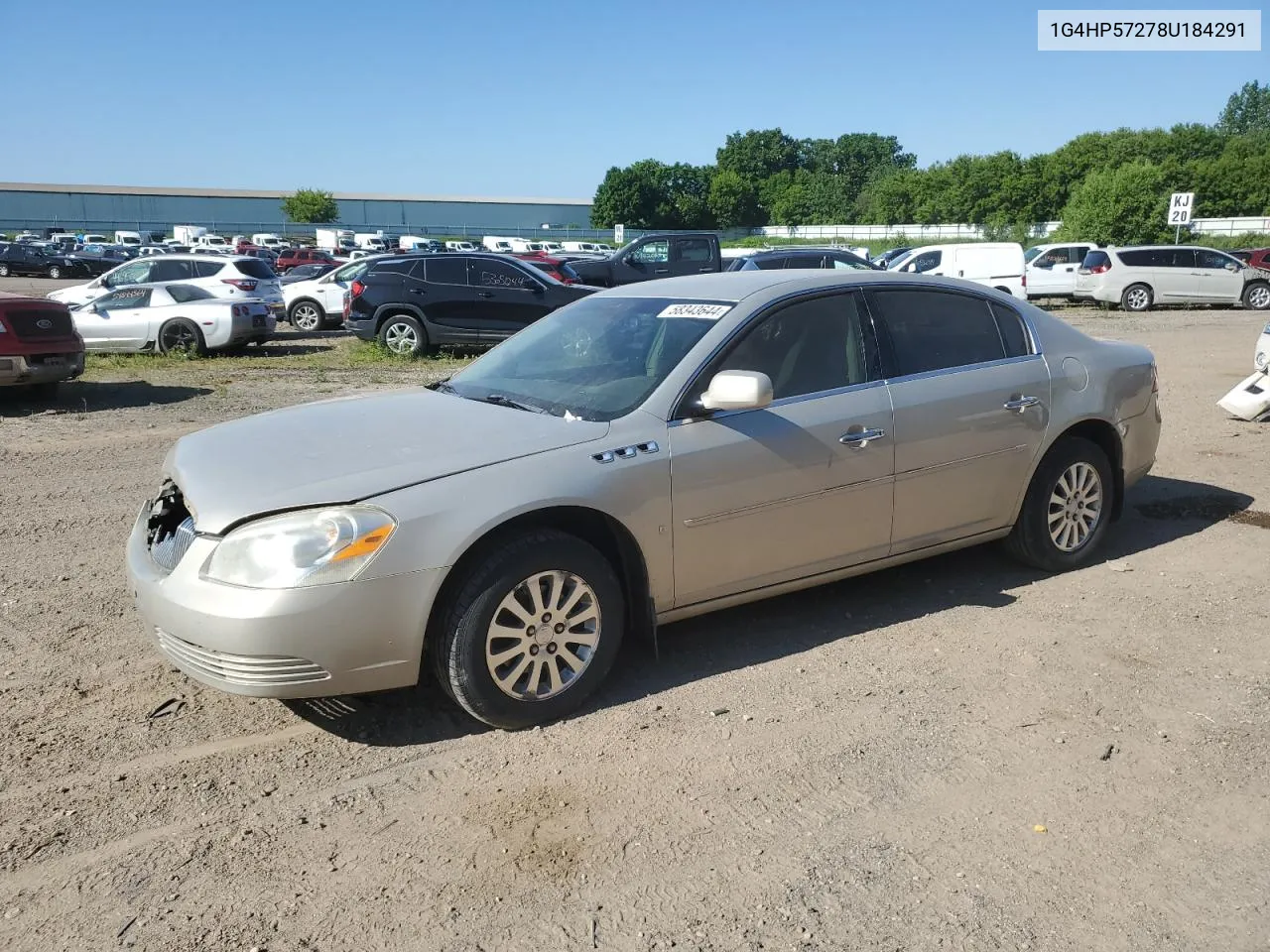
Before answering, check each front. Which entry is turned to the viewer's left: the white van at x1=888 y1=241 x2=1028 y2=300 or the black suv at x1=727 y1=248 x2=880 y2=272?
the white van

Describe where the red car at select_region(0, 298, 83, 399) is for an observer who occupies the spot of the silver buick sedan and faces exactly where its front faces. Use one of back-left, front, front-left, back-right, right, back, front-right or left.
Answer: right

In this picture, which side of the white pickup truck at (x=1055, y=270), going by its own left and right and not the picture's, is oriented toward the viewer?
left

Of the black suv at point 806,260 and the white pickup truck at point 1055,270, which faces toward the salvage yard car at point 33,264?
the white pickup truck

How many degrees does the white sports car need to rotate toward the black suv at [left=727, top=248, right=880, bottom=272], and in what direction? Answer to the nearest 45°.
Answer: approximately 135° to its right

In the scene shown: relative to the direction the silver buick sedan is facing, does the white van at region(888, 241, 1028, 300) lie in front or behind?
behind

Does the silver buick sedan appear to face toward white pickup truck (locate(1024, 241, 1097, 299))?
no

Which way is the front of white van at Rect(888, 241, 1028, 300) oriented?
to the viewer's left

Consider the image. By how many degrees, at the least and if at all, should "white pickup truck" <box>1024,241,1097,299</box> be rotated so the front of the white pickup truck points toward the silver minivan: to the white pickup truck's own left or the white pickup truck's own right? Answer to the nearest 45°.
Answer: approximately 180°

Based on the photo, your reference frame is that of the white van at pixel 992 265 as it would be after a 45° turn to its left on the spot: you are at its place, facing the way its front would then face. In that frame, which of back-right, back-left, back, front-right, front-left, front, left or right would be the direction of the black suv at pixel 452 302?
front

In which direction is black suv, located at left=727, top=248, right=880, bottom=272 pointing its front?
to the viewer's right

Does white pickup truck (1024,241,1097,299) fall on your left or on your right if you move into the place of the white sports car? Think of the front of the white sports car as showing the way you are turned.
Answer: on your right

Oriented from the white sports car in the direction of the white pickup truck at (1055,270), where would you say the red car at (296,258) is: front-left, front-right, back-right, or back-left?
front-left

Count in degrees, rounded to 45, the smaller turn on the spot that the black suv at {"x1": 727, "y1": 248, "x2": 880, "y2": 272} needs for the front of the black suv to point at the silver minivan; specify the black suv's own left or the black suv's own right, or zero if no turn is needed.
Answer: approximately 45° to the black suv's own left

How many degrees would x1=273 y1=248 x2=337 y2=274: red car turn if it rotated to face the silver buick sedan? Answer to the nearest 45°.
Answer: approximately 90° to its right

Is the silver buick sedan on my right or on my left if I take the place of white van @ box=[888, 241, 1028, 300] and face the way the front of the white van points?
on my left

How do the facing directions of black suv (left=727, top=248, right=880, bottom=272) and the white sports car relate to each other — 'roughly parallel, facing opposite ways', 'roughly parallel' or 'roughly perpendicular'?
roughly parallel, facing opposite ways
